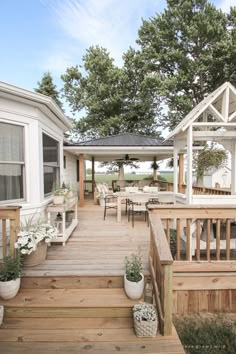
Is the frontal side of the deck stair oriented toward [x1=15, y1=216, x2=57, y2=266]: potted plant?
no

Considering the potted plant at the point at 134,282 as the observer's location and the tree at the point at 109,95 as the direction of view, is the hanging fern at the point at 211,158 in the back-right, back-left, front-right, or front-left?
front-right

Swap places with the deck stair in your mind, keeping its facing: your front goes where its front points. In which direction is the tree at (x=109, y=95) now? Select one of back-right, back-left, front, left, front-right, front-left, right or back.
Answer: back

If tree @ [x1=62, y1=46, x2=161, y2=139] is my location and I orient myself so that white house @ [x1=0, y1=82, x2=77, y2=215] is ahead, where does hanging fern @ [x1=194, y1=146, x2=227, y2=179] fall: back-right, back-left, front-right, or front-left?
front-left

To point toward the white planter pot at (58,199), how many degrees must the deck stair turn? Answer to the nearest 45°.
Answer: approximately 180°

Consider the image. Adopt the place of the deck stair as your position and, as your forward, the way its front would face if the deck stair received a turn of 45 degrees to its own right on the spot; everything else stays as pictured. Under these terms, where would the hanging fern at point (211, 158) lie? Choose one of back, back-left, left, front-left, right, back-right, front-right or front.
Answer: back

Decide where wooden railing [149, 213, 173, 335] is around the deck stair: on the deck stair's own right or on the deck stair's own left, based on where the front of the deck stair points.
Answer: on the deck stair's own left

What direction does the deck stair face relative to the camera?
toward the camera
